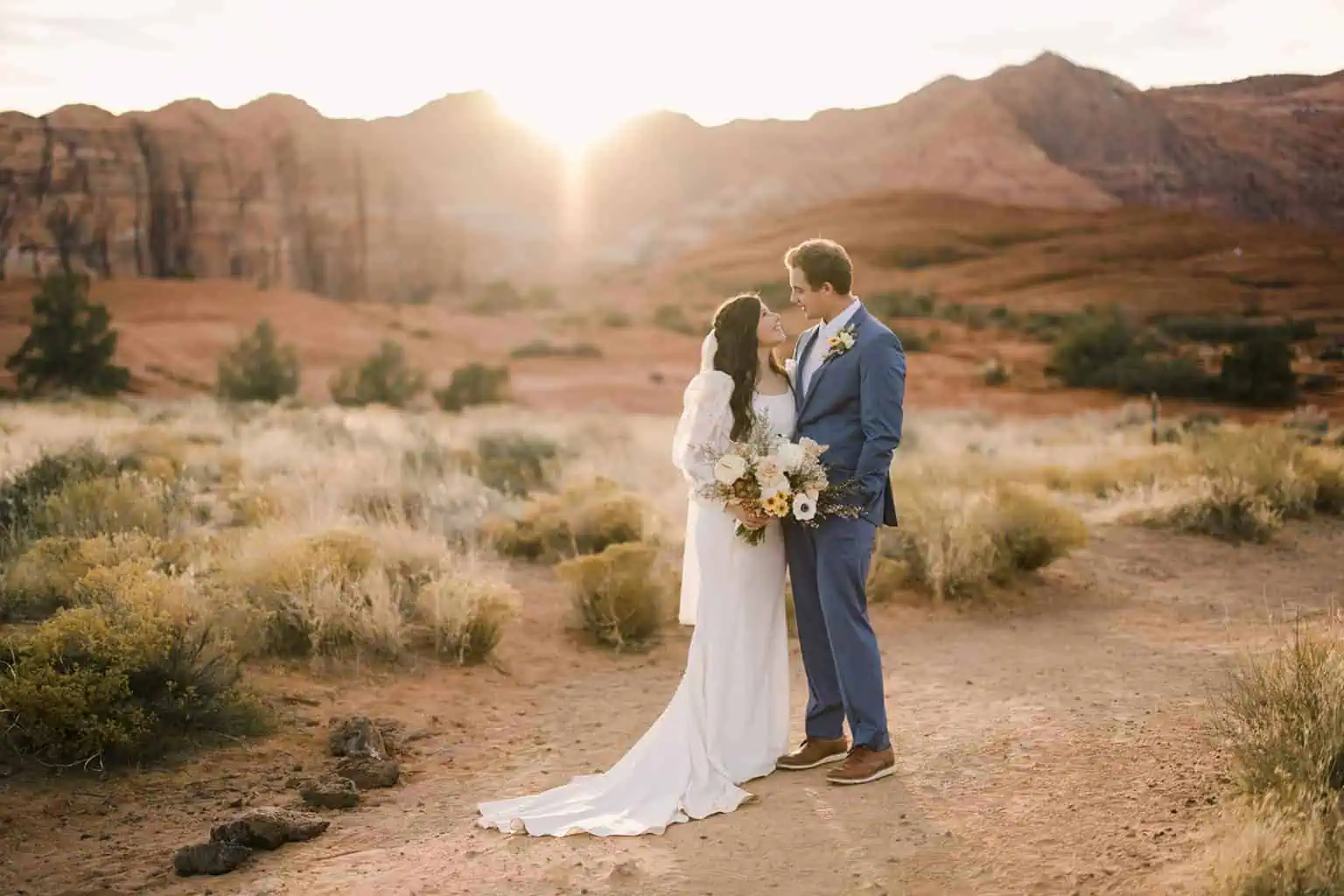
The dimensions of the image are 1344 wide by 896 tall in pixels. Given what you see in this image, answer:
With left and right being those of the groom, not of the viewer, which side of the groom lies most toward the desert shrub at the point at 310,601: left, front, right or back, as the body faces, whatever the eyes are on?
right

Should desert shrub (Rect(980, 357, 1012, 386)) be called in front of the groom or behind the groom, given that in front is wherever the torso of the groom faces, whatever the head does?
behind

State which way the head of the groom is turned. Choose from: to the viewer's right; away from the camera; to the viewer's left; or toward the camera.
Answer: to the viewer's left

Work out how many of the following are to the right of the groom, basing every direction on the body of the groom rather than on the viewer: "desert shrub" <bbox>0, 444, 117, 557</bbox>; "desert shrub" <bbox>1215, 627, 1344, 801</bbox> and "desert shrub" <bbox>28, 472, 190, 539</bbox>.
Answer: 2

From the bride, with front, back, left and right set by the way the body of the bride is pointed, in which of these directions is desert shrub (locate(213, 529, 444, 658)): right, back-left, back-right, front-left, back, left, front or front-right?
back

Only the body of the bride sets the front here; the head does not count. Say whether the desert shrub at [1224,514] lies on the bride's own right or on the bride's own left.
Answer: on the bride's own left

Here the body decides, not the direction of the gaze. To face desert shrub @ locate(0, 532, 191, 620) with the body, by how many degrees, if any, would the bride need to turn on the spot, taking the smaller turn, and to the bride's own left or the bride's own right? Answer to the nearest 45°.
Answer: approximately 180°

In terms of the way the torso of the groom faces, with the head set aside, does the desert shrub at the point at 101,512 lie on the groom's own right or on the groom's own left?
on the groom's own right

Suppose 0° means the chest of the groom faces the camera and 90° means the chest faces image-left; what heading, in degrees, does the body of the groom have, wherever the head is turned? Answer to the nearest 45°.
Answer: approximately 45°
